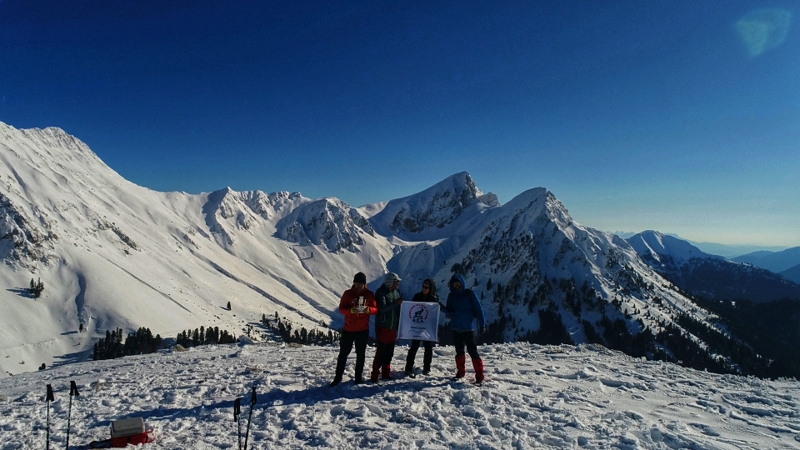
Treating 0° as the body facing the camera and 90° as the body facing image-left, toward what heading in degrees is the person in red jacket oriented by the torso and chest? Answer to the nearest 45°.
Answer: approximately 0°

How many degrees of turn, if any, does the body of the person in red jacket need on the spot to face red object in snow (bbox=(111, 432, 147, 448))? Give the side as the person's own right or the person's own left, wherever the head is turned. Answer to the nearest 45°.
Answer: approximately 45° to the person's own right

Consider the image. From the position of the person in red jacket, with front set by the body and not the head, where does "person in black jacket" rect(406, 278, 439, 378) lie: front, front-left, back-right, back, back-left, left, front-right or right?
back-left

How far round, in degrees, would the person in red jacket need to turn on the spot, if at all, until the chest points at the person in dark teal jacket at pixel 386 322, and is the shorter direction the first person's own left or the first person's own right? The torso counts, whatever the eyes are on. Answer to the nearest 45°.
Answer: approximately 135° to the first person's own left

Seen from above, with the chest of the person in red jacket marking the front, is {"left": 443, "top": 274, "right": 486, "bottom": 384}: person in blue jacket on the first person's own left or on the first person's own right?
on the first person's own left

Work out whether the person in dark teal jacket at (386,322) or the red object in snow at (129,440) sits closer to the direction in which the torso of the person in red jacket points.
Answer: the red object in snow

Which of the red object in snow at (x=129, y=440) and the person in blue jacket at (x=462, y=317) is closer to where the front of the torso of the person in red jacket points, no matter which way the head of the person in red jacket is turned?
the red object in snow

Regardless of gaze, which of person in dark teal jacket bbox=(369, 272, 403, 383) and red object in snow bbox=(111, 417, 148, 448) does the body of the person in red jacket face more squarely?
the red object in snow
